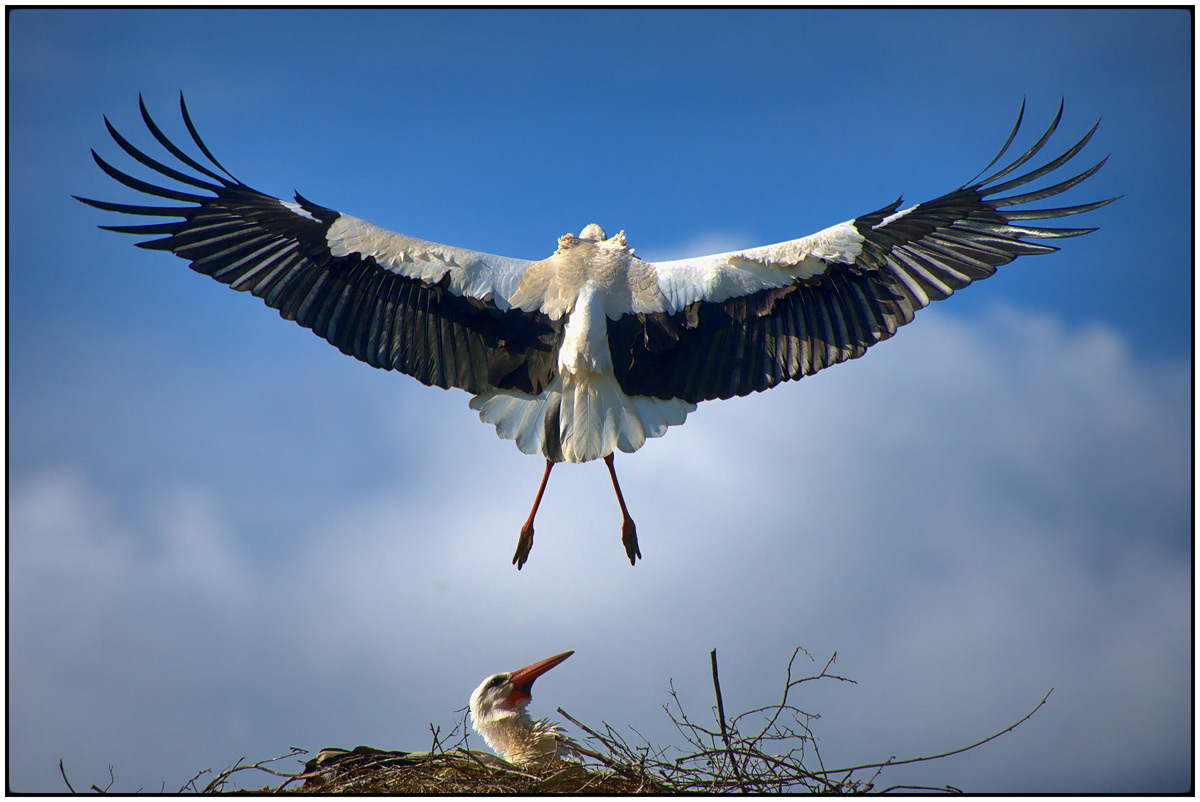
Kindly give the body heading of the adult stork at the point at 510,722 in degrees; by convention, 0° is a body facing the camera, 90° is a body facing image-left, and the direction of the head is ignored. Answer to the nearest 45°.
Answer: approximately 270°
